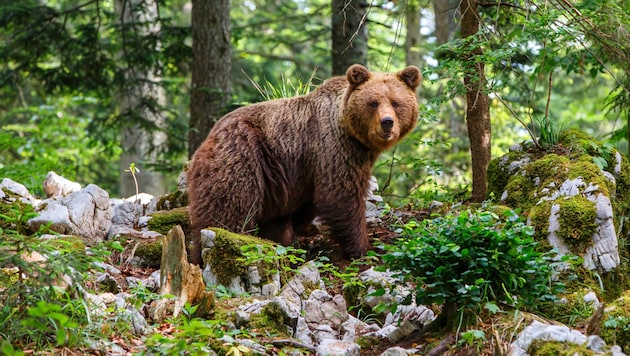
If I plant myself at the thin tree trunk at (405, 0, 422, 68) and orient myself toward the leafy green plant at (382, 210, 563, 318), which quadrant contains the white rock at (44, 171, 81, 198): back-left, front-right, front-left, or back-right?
front-right

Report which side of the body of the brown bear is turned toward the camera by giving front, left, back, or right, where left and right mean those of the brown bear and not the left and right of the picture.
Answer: right

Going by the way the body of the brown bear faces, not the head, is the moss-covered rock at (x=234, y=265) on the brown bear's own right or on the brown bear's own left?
on the brown bear's own right

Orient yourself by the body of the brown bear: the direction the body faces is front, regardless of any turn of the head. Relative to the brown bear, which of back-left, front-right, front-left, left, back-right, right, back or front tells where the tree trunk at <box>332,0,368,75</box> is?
left

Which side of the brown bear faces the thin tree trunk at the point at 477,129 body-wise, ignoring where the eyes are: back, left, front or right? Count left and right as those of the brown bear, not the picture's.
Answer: front

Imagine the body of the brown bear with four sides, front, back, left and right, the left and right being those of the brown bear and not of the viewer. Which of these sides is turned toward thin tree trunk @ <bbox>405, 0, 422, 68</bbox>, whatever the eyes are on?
left

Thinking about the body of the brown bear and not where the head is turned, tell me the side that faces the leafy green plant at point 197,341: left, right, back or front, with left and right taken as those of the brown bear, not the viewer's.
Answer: right

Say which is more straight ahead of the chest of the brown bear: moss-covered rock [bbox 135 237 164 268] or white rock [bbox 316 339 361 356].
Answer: the white rock

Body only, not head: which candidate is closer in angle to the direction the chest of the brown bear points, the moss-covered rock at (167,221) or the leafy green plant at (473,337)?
the leafy green plant

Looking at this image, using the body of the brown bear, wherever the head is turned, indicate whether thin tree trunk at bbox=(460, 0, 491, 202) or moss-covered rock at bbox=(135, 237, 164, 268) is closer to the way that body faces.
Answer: the thin tree trunk

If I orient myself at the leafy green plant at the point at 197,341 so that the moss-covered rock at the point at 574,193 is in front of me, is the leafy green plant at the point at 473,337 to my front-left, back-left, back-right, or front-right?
front-right

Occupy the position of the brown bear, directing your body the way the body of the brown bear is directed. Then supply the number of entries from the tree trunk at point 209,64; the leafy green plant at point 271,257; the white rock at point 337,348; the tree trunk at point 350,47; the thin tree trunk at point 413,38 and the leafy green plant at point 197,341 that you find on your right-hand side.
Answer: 3

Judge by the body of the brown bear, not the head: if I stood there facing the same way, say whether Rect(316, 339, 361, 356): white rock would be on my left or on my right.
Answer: on my right

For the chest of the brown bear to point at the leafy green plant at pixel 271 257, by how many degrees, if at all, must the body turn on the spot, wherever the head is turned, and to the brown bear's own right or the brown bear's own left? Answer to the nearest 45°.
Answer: approximately 90° to the brown bear's own right

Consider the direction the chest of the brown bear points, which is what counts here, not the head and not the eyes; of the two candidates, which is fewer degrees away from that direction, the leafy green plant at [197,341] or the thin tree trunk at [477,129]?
the thin tree trunk

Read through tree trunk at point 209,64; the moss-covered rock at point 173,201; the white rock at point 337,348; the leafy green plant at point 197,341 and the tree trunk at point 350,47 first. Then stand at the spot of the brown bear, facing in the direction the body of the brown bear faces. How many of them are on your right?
2

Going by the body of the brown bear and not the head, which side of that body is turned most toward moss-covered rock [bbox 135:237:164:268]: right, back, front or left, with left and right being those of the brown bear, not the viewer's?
back

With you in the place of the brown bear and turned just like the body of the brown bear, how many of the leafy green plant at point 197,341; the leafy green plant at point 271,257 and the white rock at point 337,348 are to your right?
3
